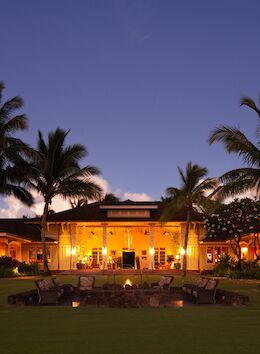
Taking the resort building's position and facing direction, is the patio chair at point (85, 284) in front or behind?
in front

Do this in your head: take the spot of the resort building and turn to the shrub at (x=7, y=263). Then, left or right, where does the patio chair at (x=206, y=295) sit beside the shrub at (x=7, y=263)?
left

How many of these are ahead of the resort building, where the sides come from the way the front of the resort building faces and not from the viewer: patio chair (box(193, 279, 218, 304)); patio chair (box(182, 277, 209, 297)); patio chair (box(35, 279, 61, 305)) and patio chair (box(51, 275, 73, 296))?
4

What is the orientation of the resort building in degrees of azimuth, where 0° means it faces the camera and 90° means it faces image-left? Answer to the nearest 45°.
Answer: approximately 0°

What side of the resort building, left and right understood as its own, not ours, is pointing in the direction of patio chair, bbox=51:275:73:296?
front

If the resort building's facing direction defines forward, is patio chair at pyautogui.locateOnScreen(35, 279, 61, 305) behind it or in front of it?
in front
